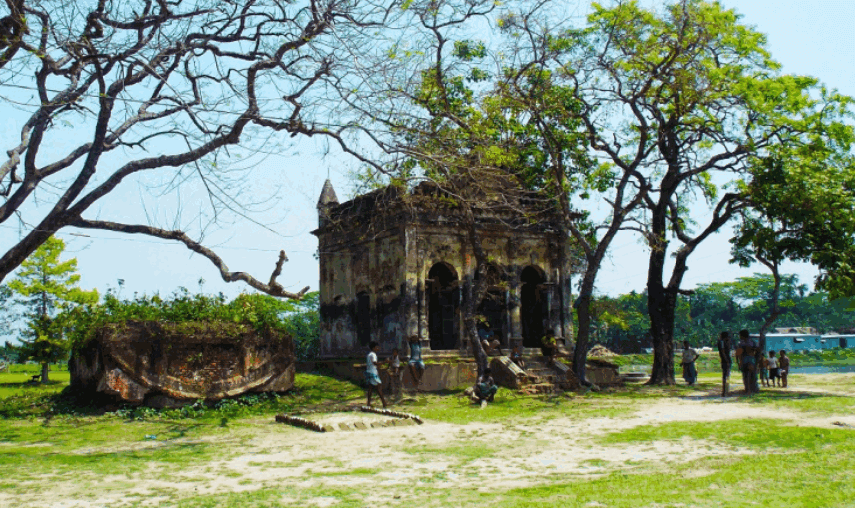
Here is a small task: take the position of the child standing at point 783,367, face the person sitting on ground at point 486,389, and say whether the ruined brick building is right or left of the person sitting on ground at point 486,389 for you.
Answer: right

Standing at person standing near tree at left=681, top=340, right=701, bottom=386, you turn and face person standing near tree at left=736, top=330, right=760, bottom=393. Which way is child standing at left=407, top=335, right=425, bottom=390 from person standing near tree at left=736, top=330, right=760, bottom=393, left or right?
right

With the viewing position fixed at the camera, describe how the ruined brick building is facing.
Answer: facing the viewer and to the right of the viewer

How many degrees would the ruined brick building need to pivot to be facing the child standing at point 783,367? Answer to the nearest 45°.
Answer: approximately 45° to its left

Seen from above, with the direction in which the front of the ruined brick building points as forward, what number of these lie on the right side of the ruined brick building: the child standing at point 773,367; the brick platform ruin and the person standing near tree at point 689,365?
1

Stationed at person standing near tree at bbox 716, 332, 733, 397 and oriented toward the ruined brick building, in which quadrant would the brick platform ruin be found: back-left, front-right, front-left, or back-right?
front-left

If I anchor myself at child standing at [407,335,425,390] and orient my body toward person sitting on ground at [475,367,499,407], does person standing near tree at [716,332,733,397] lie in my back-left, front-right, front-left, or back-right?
front-left

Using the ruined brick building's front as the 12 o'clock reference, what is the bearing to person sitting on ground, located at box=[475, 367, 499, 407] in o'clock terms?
The person sitting on ground is roughly at 1 o'clock from the ruined brick building.

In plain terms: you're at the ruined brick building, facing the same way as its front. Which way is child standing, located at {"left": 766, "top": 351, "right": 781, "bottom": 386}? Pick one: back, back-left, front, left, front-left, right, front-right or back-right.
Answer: front-left

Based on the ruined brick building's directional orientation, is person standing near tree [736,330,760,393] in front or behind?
in front

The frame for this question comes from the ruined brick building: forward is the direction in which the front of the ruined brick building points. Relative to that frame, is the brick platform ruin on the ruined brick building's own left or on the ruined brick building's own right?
on the ruined brick building's own right

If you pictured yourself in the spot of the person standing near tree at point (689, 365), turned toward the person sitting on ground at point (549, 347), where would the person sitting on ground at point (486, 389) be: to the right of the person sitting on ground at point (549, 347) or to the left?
left

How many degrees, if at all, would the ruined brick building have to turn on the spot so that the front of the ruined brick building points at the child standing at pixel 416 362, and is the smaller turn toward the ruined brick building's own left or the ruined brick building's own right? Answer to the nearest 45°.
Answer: approximately 45° to the ruined brick building's own right

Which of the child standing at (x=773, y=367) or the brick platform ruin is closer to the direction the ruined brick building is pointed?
the child standing
